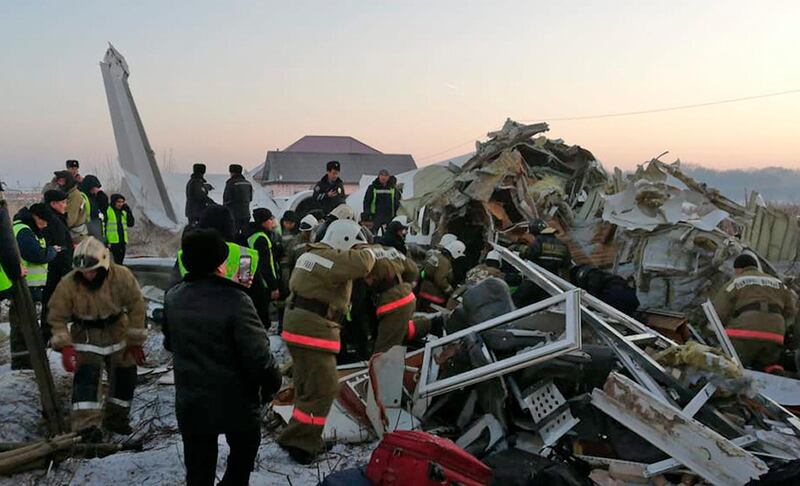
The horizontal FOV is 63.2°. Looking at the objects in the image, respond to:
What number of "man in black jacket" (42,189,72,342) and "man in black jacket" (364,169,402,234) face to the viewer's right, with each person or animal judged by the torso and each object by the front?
1

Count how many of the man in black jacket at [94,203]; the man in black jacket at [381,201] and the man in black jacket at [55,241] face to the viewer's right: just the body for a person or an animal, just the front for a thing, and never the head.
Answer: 2

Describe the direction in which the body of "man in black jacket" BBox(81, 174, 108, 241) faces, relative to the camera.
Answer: to the viewer's right

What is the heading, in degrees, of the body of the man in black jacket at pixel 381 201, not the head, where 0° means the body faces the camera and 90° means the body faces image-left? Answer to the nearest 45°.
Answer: approximately 0°

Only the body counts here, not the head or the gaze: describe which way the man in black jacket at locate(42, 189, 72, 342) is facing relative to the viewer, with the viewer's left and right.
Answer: facing to the right of the viewer

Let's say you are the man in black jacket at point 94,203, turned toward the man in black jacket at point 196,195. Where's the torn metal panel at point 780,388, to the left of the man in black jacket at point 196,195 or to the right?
right

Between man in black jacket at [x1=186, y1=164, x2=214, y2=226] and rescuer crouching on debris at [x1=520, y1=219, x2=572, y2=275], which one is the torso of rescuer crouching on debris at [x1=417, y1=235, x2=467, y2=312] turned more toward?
the rescuer crouching on debris

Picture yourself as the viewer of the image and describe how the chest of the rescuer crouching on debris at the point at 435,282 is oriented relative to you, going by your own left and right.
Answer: facing to the right of the viewer

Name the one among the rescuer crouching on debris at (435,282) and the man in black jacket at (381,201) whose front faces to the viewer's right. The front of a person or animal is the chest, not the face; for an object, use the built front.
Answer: the rescuer crouching on debris

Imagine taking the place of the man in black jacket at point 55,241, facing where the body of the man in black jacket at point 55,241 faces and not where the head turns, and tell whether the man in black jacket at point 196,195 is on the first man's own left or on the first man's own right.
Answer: on the first man's own left

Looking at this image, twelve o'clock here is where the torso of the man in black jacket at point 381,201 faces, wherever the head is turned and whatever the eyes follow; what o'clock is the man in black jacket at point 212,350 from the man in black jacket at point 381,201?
the man in black jacket at point 212,350 is roughly at 12 o'clock from the man in black jacket at point 381,201.
